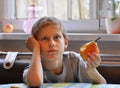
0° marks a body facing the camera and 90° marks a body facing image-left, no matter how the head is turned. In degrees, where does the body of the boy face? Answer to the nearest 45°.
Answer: approximately 0°
